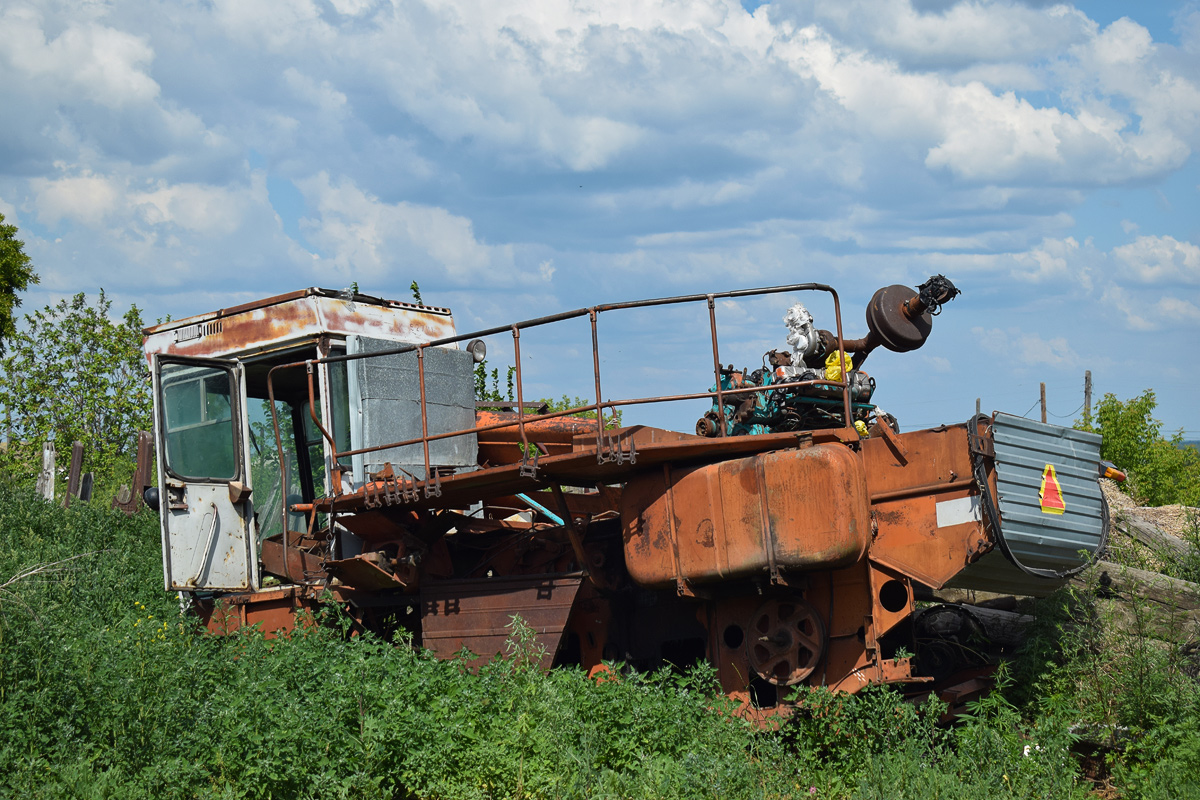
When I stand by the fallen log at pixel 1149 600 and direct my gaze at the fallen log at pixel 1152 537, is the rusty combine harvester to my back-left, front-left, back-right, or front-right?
back-left

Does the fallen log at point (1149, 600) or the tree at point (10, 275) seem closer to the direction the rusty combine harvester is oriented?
the tree

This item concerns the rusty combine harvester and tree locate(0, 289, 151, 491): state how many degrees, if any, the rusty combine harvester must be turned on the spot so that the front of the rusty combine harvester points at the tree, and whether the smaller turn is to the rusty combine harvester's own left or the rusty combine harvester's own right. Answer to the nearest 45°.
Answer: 0° — it already faces it

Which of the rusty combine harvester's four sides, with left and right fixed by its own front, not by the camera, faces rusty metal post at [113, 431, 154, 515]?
front

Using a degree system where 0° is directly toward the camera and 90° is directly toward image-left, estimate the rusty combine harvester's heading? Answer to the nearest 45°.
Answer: approximately 135°

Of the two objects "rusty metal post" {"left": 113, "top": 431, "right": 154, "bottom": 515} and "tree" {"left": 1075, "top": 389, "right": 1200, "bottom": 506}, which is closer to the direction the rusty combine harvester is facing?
the rusty metal post

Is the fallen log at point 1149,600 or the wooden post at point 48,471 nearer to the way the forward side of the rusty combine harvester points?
the wooden post

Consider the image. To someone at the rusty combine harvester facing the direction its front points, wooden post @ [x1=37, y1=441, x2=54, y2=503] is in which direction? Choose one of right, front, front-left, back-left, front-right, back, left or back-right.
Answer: front
